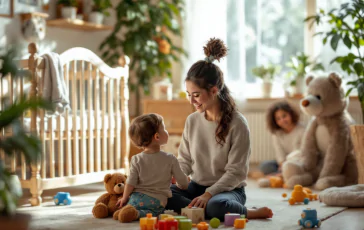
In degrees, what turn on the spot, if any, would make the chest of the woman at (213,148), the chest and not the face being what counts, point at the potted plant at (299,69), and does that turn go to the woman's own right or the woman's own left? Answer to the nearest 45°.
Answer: approximately 135° to the woman's own right

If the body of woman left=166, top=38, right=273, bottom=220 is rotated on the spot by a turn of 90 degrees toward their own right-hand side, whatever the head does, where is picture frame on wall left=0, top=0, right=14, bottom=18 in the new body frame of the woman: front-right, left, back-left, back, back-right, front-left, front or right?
front

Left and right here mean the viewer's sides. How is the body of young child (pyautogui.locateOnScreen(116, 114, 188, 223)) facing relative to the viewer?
facing away from the viewer and to the right of the viewer

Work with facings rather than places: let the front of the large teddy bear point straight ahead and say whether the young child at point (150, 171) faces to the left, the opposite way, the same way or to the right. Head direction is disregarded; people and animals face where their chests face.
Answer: the opposite way

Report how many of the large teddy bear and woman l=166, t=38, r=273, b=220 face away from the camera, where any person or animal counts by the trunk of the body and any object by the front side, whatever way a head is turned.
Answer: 0

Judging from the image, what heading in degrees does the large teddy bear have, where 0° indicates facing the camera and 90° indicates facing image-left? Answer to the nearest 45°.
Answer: approximately 45°

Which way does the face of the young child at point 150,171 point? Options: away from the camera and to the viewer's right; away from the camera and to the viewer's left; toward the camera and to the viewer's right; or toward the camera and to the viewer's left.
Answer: away from the camera and to the viewer's right

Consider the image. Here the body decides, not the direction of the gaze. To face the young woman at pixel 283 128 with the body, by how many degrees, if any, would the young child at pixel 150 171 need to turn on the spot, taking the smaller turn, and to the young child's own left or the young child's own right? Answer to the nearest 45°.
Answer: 0° — they already face them

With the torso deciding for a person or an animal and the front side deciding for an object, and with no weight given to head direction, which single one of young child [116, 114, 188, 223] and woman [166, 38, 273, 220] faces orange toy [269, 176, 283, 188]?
the young child

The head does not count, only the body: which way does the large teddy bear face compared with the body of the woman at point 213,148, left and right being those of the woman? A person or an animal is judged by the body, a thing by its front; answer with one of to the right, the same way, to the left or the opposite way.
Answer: the same way

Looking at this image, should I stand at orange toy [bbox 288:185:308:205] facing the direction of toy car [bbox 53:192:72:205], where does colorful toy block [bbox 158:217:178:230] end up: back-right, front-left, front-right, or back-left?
front-left

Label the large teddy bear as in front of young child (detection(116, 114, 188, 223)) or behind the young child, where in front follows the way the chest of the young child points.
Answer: in front

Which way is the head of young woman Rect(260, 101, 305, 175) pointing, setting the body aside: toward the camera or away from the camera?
toward the camera

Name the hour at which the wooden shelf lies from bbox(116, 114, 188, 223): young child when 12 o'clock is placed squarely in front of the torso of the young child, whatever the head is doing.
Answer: The wooden shelf is roughly at 10 o'clock from the young child.
